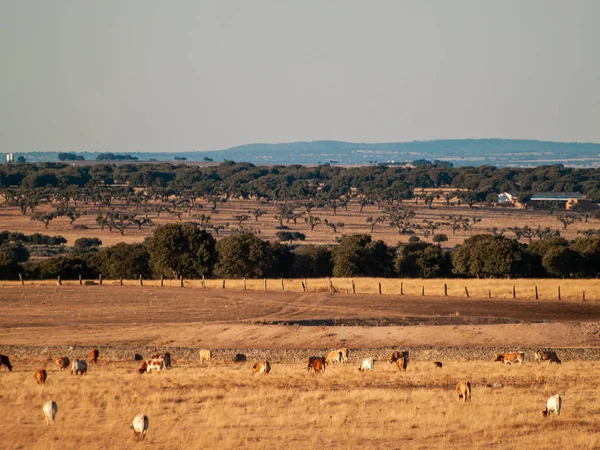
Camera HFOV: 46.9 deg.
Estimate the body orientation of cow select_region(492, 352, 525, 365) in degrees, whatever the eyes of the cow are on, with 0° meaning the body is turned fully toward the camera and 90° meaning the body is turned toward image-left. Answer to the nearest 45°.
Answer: approximately 90°

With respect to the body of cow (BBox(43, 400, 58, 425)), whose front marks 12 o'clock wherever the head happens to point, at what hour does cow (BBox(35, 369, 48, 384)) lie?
cow (BBox(35, 369, 48, 384)) is roughly at 12 o'clock from cow (BBox(43, 400, 58, 425)).

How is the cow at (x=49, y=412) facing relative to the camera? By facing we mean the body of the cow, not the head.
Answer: away from the camera

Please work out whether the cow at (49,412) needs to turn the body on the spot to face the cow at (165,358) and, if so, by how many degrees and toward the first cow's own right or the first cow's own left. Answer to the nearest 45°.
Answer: approximately 45° to the first cow's own right

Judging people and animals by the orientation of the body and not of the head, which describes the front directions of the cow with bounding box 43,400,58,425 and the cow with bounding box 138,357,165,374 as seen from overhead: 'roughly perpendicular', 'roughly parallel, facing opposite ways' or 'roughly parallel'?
roughly perpendicular

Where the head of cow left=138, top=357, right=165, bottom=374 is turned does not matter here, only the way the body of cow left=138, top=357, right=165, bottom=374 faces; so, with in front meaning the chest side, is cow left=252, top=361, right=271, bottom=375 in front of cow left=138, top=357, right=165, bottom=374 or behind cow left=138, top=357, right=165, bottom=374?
behind

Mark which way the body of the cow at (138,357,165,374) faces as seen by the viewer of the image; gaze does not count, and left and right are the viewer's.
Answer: facing to the left of the viewer

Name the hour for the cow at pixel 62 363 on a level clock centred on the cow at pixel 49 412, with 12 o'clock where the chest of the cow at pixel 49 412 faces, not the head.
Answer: the cow at pixel 62 363 is roughly at 12 o'clock from the cow at pixel 49 412.

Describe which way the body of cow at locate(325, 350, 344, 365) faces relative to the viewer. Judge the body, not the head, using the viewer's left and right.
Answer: facing to the left of the viewer

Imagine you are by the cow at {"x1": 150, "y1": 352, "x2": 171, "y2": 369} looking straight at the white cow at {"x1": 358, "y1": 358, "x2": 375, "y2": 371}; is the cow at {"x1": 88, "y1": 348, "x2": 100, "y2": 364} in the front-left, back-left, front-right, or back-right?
back-left

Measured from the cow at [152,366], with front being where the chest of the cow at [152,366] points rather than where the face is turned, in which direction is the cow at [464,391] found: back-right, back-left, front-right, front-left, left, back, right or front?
back-left

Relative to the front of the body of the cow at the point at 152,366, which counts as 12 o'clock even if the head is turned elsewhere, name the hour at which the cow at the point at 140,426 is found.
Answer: the cow at the point at 140,426 is roughly at 9 o'clock from the cow at the point at 152,366.
